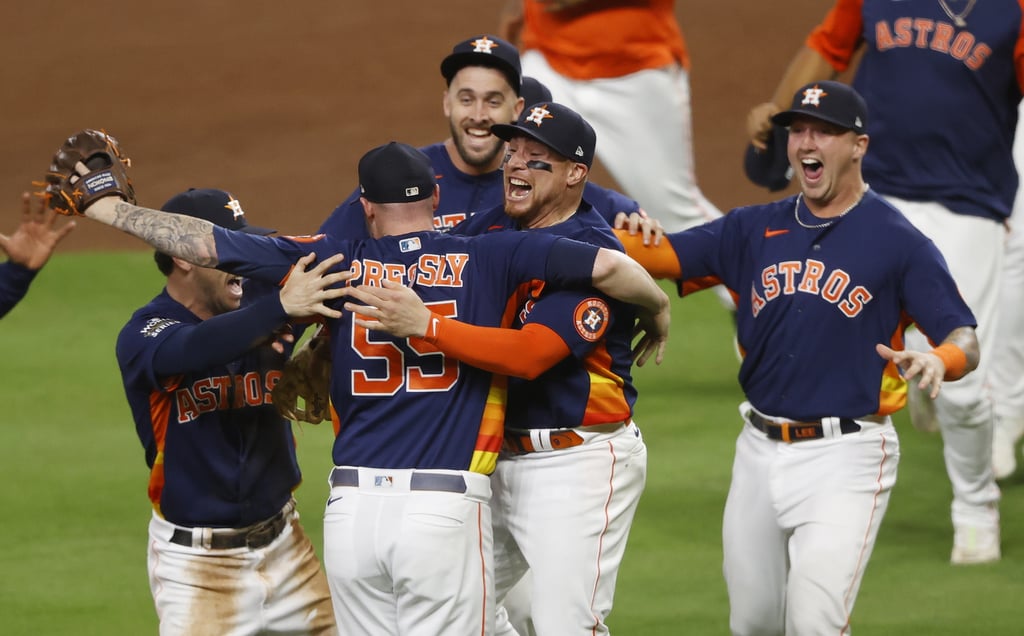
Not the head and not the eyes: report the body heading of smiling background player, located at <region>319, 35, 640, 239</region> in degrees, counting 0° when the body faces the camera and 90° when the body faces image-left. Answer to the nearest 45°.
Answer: approximately 0°

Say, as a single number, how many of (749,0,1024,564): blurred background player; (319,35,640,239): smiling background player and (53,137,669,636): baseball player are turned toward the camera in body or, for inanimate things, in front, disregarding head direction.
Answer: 2

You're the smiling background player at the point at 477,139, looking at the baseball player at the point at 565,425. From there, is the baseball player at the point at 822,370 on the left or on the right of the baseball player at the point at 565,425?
left

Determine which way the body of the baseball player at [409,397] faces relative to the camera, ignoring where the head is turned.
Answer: away from the camera

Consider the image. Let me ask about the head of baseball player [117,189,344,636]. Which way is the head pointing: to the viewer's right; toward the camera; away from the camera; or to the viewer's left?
to the viewer's right

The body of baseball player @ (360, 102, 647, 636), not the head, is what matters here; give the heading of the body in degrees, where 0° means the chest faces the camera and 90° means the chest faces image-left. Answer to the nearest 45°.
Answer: approximately 45°

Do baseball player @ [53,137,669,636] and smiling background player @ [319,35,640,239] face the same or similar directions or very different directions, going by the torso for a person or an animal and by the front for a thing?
very different directions

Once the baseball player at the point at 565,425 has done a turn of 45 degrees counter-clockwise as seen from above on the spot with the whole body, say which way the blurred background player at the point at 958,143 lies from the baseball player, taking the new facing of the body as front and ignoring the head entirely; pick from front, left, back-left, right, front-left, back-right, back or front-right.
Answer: back-left

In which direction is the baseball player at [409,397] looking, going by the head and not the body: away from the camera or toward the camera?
away from the camera

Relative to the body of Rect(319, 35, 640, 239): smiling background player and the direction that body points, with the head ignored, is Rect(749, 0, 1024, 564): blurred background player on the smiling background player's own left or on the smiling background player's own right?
on the smiling background player's own left
